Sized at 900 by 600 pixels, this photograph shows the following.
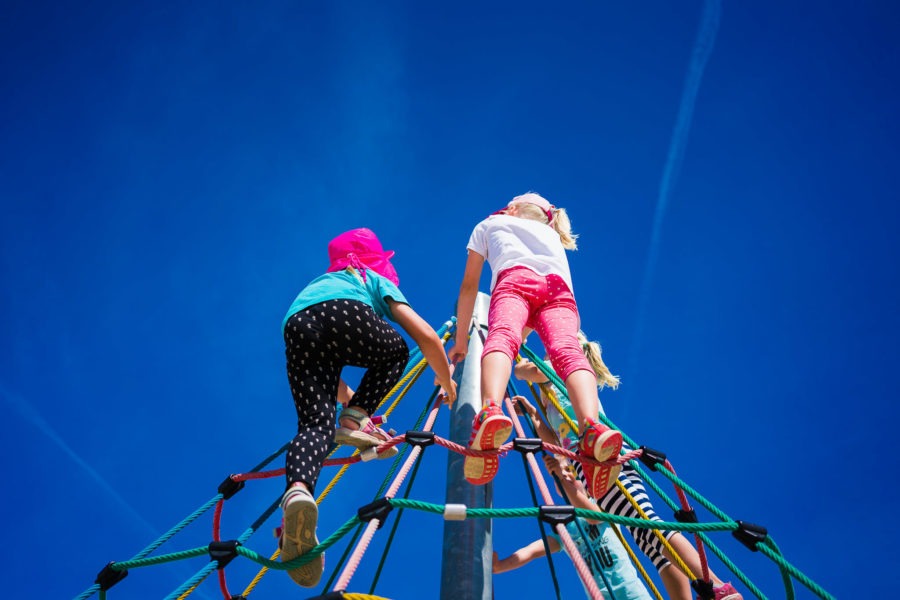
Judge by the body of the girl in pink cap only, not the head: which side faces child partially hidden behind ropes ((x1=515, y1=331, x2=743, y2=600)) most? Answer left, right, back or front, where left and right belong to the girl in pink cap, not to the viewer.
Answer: front

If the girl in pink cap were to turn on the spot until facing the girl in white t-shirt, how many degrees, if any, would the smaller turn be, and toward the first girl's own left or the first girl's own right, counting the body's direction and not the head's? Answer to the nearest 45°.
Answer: approximately 45° to the first girl's own right

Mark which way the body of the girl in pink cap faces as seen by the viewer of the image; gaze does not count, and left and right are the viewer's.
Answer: facing away from the viewer and to the right of the viewer
